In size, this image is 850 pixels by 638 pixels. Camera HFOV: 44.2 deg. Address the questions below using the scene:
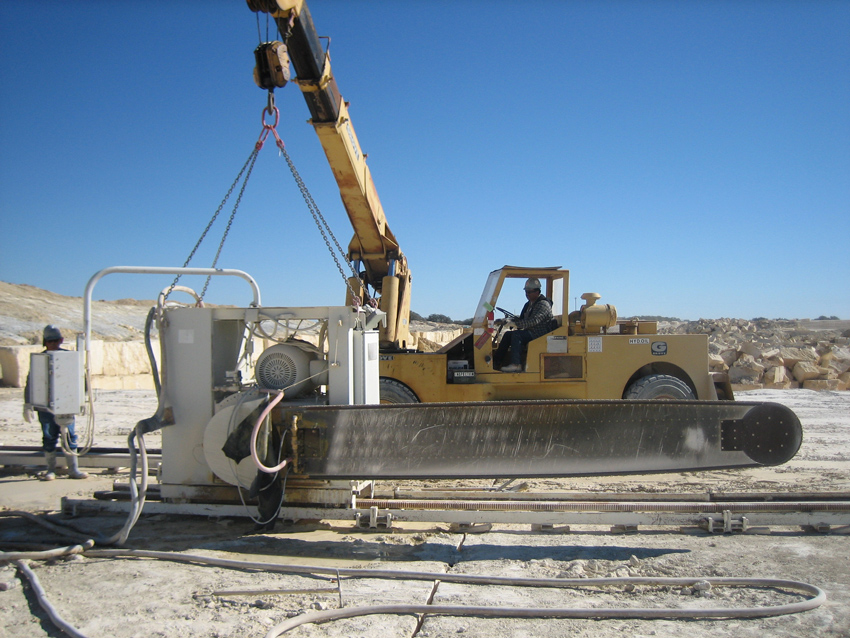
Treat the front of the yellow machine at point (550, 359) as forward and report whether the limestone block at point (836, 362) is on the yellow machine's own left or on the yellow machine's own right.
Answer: on the yellow machine's own right

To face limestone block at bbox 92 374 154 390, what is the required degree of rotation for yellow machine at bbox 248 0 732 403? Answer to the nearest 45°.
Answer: approximately 45° to its right

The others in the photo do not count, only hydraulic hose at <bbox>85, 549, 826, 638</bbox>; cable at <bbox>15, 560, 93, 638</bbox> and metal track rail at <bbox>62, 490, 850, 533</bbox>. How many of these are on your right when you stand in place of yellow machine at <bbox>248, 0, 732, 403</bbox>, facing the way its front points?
0

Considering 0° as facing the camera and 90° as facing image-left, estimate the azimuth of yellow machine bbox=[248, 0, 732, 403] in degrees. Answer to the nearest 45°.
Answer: approximately 90°

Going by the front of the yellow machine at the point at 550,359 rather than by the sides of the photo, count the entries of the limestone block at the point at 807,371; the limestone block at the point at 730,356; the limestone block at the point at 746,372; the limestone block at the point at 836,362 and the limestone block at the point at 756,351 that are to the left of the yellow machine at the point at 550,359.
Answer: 0

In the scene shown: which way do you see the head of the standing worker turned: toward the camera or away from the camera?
toward the camera

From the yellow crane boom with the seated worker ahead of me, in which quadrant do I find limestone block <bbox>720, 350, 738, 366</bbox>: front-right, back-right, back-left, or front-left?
front-left

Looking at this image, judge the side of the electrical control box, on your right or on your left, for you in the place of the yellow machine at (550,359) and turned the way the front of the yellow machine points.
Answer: on your left

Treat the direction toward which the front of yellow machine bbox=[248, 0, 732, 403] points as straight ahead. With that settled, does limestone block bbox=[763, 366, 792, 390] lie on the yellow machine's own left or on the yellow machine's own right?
on the yellow machine's own right

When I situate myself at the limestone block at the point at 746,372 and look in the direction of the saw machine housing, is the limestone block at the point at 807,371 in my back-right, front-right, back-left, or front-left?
back-left

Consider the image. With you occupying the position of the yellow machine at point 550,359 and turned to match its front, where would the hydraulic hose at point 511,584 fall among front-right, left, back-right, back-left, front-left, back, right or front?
left

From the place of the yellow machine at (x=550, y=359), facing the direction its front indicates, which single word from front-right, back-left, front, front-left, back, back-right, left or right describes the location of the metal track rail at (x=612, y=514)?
left

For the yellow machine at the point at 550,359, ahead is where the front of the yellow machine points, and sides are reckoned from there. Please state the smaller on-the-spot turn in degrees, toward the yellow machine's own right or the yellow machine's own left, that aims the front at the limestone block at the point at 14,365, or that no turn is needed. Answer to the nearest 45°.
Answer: approximately 45° to the yellow machine's own right

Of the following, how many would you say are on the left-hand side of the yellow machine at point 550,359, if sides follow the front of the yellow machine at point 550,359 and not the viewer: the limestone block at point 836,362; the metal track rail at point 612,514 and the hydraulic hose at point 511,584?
2
